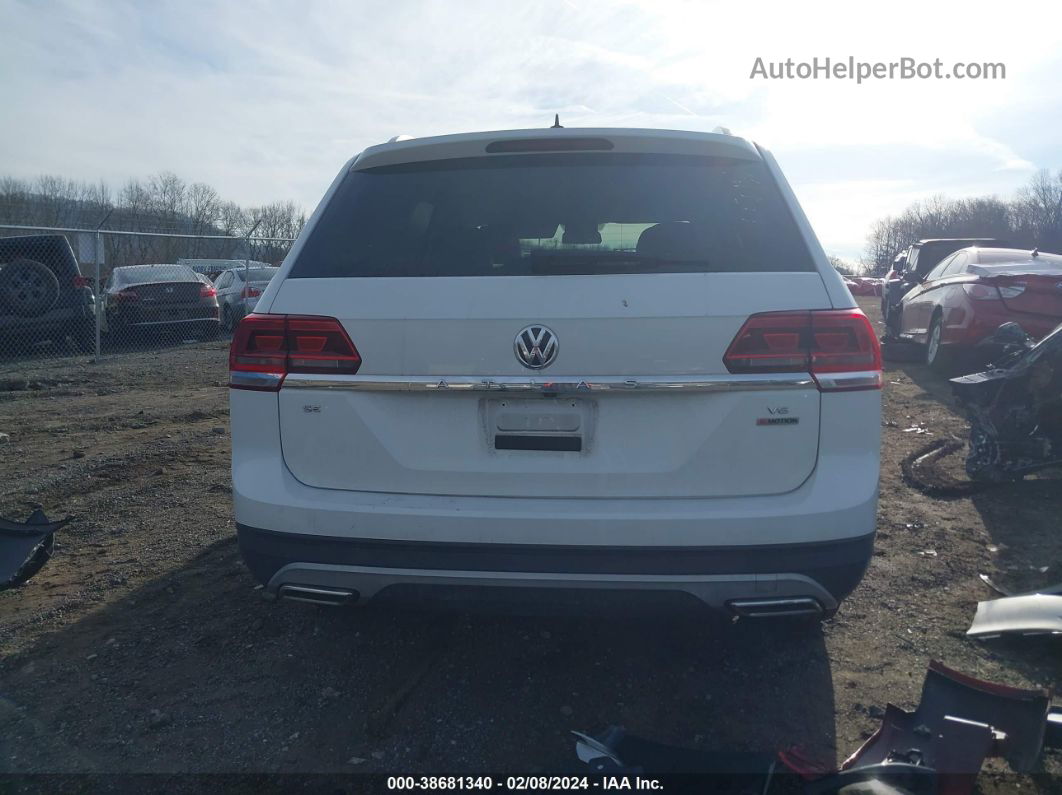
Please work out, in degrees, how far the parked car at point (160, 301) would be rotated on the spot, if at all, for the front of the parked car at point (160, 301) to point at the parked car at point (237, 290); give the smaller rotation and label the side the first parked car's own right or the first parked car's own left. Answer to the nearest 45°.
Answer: approximately 45° to the first parked car's own right

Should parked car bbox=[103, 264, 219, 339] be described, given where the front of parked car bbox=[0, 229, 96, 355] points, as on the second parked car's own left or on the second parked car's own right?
on the second parked car's own right

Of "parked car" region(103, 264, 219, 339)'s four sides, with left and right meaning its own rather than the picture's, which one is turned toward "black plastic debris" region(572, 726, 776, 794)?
back

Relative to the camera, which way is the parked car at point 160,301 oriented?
away from the camera

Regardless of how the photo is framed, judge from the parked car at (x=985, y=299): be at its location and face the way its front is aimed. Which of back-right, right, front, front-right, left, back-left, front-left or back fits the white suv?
back-left

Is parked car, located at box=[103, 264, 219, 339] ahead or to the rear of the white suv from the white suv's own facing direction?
ahead

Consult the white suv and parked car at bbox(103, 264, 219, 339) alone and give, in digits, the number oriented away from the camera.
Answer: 2

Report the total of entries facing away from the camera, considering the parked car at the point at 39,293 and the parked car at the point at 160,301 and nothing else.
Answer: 2

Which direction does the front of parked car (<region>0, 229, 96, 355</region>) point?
away from the camera

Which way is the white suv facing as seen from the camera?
away from the camera

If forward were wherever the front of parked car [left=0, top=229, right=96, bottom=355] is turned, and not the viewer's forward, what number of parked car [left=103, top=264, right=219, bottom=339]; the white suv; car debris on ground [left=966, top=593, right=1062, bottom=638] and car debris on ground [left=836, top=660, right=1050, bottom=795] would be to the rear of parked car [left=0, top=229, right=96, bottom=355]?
3

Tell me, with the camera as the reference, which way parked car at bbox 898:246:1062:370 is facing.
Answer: facing away from the viewer and to the left of the viewer

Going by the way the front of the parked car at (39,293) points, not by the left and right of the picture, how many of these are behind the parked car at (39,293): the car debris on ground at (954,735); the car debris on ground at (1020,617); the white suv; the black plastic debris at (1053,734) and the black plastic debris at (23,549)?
5

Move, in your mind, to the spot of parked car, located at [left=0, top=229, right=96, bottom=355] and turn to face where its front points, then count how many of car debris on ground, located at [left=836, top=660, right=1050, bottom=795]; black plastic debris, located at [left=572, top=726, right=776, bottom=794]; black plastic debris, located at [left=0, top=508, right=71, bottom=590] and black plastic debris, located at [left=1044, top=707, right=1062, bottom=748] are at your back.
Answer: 4

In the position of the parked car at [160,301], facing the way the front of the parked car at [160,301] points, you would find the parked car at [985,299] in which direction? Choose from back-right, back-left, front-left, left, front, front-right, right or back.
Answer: back-right

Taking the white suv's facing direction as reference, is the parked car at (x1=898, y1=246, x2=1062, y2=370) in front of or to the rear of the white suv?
in front
